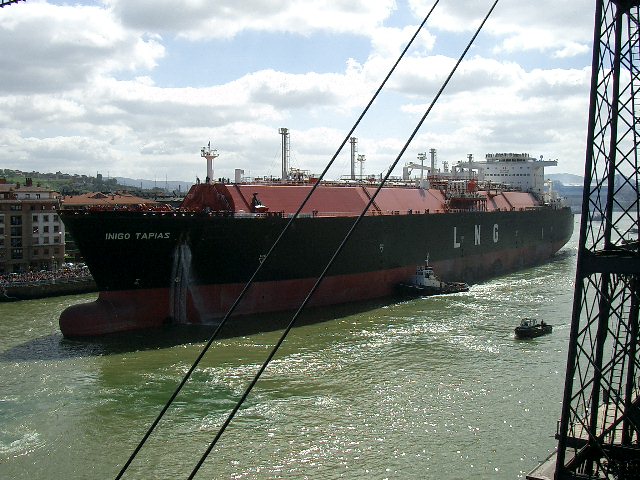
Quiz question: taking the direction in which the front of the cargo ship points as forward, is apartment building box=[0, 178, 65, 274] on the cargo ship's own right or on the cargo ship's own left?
on the cargo ship's own right

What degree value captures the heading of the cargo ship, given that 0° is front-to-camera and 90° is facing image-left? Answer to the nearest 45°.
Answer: approximately 45°

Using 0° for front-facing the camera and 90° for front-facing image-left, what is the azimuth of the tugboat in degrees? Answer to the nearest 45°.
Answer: approximately 90°
